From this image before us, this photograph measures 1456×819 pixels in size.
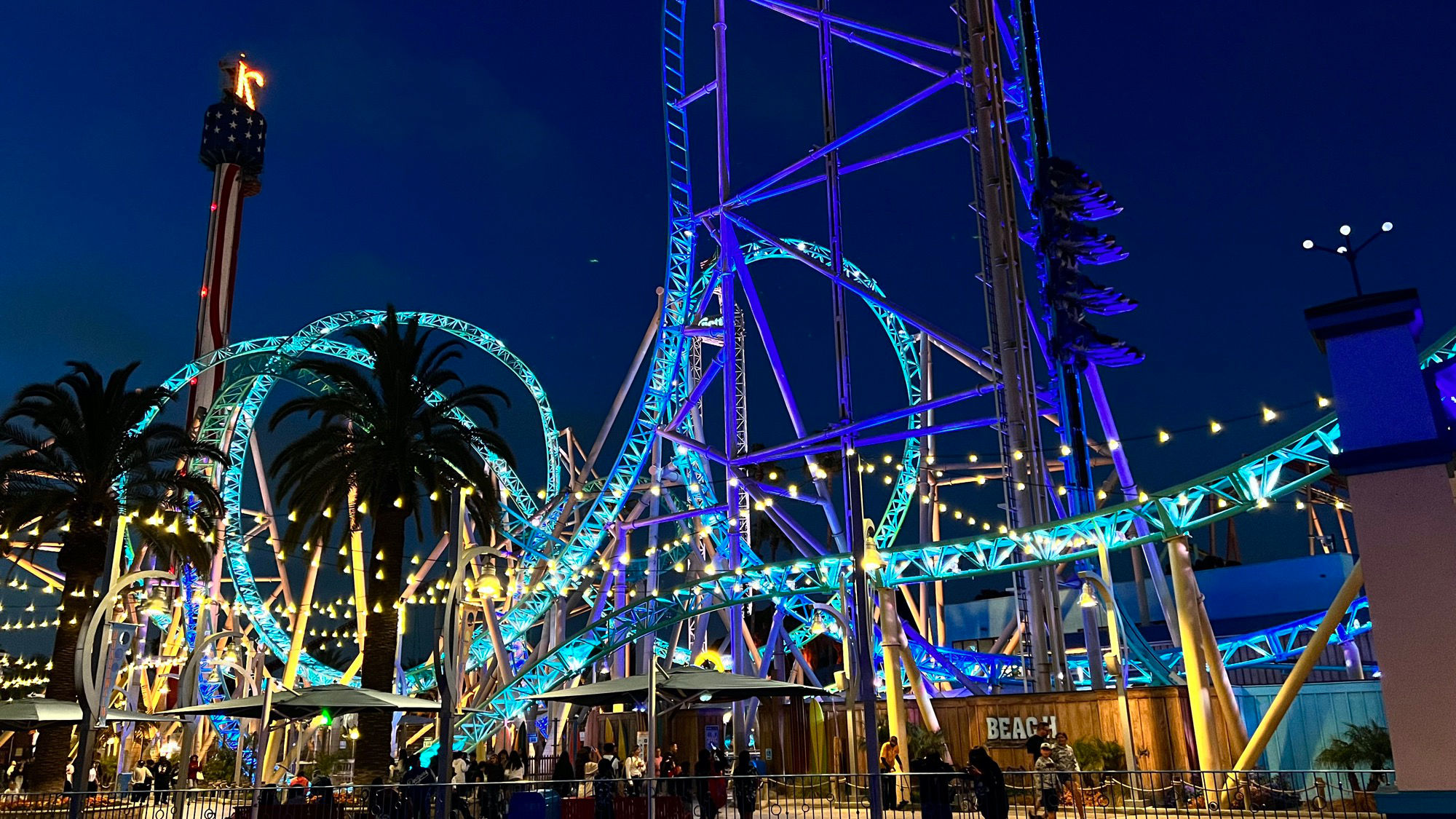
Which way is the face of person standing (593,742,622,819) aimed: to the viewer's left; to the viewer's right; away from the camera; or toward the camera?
away from the camera

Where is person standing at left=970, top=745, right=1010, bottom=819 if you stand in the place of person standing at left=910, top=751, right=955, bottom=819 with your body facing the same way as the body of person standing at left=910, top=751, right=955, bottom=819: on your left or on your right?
on your right

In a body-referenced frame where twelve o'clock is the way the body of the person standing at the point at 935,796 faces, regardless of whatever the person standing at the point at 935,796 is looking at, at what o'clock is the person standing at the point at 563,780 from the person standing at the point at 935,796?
the person standing at the point at 563,780 is roughly at 10 o'clock from the person standing at the point at 935,796.

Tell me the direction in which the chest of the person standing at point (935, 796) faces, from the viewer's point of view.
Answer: away from the camera

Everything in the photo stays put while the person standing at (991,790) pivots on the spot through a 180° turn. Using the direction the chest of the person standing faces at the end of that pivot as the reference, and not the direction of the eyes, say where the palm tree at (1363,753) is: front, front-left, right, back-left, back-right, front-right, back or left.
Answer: front-left

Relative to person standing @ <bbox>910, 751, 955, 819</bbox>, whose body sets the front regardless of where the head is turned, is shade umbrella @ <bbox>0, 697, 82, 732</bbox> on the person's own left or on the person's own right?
on the person's own left

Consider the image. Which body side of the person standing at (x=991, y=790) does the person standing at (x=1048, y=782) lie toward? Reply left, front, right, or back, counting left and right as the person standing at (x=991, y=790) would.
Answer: right
